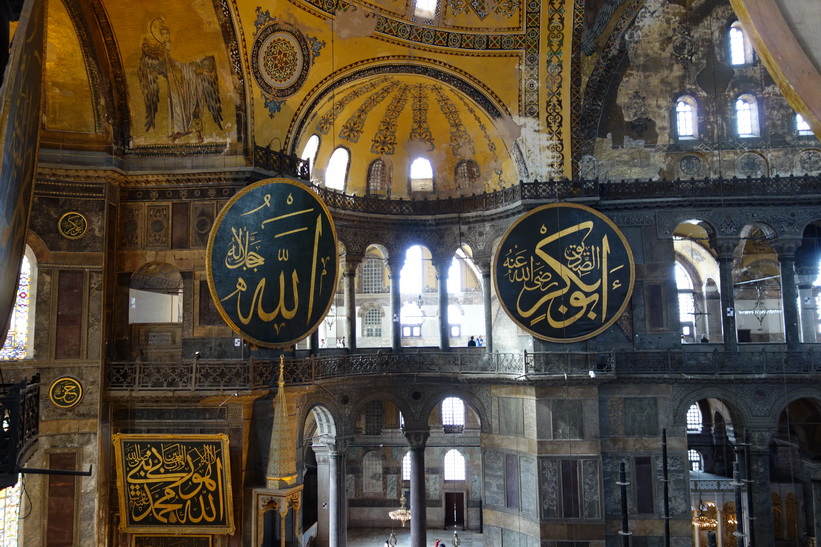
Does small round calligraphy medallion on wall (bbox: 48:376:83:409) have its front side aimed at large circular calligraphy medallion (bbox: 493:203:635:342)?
no

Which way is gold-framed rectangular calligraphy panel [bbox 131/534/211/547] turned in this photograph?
toward the camera

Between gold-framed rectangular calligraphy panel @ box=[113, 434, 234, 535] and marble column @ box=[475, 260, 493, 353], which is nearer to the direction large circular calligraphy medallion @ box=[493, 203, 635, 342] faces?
the gold-framed rectangular calligraphy panel

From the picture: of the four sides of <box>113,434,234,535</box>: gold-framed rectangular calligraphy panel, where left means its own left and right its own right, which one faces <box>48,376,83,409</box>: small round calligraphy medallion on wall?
right

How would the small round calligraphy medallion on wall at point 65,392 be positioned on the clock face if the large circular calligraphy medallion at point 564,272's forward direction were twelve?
The small round calligraphy medallion on wall is roughly at 2 o'clock from the large circular calligraphy medallion.

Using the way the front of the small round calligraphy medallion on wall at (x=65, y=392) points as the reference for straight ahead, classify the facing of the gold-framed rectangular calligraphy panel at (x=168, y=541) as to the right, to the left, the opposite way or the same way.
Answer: the same way

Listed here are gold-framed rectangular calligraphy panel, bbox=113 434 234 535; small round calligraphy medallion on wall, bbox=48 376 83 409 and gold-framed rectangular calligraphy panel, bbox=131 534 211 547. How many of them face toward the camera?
3

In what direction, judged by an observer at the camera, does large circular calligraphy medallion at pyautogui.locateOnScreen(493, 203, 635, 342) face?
facing the viewer

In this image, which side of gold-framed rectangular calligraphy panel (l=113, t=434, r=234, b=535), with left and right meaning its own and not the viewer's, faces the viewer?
front

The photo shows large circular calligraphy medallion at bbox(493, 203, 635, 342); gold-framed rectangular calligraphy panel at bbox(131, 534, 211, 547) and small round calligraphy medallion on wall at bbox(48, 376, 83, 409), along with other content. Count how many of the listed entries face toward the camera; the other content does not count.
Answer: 3

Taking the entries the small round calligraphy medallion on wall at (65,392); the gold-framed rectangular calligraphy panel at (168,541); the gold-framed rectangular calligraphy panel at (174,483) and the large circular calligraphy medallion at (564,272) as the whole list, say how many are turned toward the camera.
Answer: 4

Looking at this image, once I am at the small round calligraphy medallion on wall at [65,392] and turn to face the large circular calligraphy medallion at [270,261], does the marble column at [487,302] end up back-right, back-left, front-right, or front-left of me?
front-left

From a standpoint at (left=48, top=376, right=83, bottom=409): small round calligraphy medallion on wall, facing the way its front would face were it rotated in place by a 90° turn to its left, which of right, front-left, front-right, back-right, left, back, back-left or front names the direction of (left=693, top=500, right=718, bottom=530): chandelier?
front
